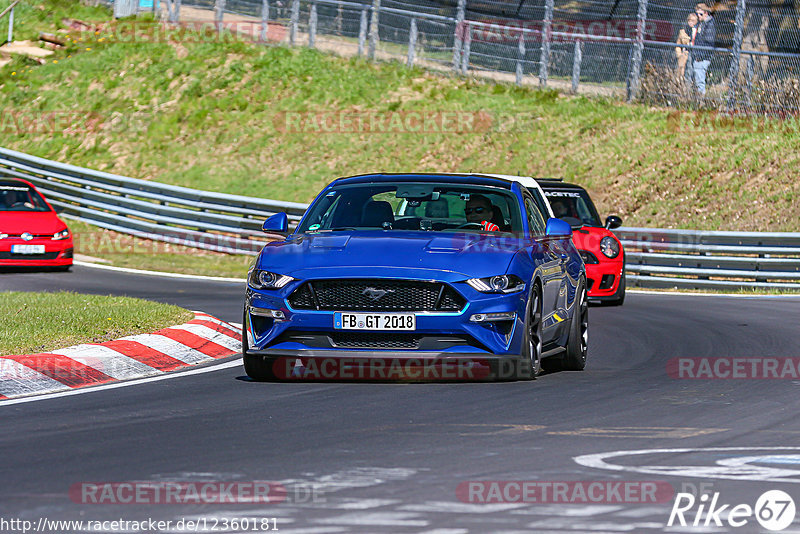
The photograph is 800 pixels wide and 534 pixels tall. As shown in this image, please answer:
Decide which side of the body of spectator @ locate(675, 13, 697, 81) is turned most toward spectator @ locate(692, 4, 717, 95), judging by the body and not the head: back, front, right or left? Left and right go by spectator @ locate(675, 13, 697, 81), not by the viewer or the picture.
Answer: left

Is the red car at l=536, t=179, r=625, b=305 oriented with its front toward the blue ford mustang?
yes

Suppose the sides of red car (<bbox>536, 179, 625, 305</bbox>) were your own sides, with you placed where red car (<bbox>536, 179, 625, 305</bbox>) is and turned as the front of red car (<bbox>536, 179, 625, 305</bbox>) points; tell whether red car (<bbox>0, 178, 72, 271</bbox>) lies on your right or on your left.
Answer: on your right

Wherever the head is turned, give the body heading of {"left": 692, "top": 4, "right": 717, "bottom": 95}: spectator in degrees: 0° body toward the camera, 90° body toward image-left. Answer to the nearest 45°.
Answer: approximately 45°

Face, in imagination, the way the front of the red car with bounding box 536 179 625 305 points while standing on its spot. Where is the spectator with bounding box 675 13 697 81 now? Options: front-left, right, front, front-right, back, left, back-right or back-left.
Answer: back

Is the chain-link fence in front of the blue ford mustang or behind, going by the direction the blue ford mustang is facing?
behind

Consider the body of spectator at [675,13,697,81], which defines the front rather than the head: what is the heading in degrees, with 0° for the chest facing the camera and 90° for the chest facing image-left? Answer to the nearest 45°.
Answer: approximately 45°

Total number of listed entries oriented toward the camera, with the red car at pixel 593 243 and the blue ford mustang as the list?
2

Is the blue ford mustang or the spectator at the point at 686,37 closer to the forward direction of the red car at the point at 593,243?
the blue ford mustang

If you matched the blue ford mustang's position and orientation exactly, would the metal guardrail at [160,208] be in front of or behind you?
behind

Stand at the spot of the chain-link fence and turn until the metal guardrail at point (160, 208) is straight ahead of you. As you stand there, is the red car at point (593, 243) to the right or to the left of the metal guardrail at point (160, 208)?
left
